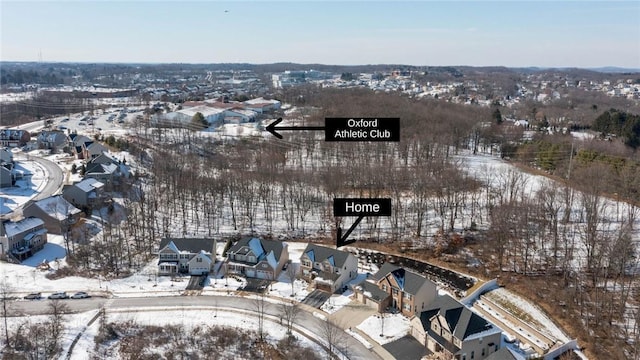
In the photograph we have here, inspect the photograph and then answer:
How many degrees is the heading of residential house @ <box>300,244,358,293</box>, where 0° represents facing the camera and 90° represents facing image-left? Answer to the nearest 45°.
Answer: approximately 45°

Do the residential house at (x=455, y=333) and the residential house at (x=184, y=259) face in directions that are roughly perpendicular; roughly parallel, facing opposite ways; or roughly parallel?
roughly perpendicular

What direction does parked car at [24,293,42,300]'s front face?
to the viewer's left

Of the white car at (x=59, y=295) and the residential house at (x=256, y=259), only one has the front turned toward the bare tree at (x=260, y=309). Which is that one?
the residential house

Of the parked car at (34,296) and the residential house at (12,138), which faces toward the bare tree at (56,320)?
the residential house

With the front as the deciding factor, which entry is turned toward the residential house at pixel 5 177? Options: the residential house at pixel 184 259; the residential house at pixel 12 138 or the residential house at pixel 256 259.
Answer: the residential house at pixel 12 138

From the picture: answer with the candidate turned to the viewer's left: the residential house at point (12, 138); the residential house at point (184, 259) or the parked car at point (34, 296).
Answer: the parked car

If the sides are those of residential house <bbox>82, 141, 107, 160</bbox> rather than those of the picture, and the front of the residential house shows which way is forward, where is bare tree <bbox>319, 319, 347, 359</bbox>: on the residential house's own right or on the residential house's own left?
on the residential house's own left

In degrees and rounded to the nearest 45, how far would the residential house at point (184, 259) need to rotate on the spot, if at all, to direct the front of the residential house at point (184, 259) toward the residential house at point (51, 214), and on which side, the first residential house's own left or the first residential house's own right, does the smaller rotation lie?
approximately 135° to the first residential house's own right
